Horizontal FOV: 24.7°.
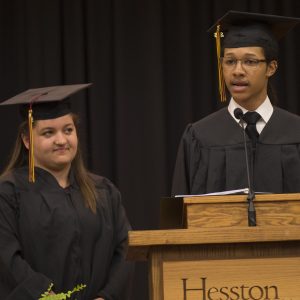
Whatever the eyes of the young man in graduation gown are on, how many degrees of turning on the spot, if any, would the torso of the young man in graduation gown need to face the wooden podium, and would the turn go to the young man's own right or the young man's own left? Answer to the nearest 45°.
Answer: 0° — they already face it

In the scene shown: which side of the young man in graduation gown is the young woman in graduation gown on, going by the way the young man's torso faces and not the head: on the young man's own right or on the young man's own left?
on the young man's own right

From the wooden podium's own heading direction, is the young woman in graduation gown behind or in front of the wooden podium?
behind

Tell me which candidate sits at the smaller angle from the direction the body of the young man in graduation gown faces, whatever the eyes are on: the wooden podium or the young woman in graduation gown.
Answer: the wooden podium

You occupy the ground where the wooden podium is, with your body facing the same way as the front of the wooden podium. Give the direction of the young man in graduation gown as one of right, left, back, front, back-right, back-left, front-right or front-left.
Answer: back

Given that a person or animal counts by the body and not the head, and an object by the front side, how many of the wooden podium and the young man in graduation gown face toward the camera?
2

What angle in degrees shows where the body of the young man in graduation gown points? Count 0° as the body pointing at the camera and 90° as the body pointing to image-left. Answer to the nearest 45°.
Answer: approximately 0°
